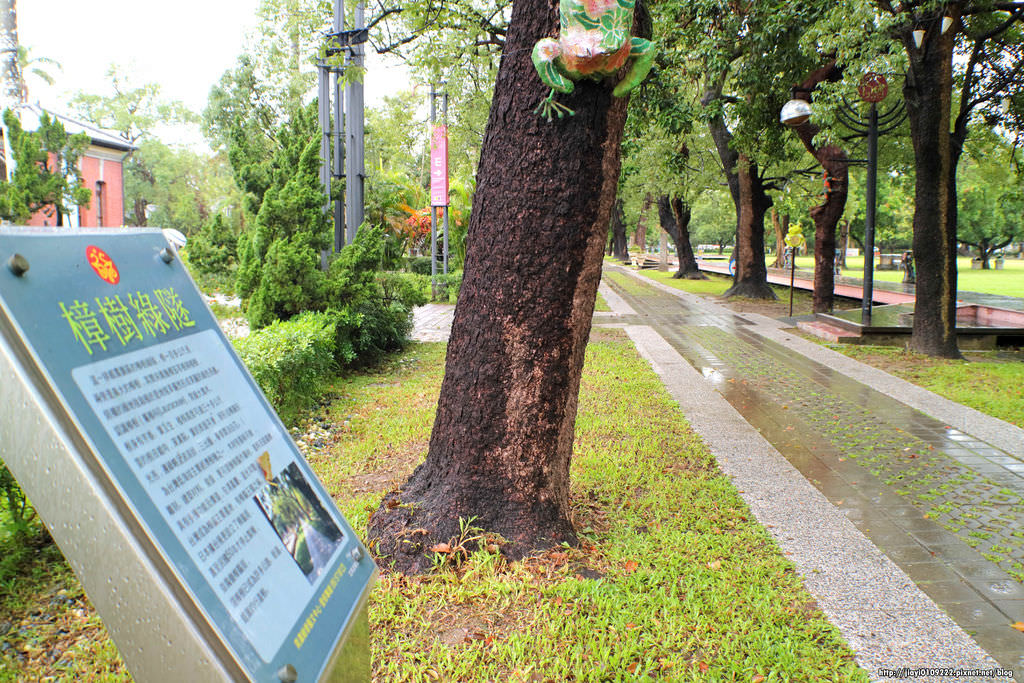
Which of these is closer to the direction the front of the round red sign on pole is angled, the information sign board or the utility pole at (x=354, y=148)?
the information sign board

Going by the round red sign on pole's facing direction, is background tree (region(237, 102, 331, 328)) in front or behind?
in front

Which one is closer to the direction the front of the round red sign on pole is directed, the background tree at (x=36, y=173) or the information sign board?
the information sign board

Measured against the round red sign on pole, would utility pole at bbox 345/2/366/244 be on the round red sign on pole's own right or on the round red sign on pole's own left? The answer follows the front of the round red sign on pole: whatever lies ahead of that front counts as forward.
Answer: on the round red sign on pole's own right

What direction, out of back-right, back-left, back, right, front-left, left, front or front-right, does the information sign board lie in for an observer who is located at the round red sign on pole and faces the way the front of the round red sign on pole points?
front

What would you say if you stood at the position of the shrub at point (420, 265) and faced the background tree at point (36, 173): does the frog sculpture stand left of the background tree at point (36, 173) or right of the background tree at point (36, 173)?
left

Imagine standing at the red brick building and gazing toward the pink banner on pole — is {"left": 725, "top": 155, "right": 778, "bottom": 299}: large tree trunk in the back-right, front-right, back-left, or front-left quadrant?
front-left

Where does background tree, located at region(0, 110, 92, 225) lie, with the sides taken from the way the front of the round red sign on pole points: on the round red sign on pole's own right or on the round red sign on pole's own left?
on the round red sign on pole's own right

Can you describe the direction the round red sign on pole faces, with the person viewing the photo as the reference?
facing the viewer

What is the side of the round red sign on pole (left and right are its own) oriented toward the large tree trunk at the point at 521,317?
front
